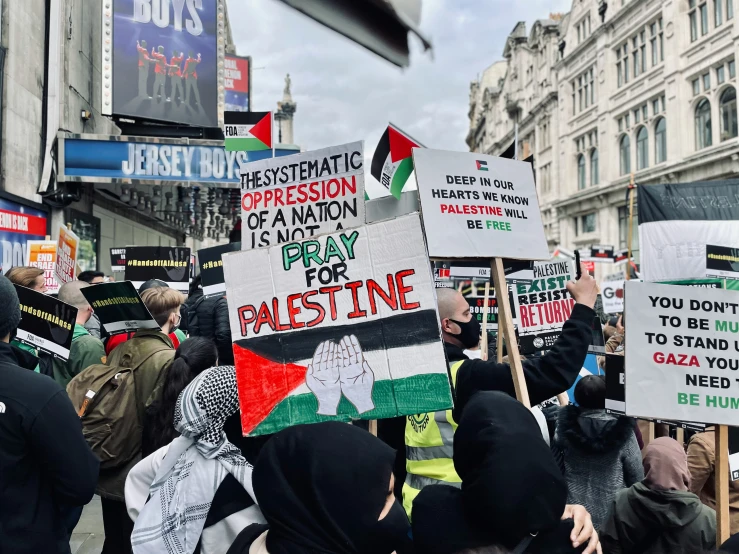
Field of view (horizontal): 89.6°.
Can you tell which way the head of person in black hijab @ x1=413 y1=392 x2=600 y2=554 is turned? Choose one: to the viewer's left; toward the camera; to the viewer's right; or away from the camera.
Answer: away from the camera

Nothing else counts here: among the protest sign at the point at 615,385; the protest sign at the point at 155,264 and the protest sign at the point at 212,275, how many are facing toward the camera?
3

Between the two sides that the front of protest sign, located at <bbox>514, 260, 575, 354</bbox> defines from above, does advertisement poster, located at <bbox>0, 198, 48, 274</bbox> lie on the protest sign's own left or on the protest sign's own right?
on the protest sign's own right

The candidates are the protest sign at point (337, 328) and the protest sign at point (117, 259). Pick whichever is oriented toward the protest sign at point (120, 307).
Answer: the protest sign at point (117, 259)

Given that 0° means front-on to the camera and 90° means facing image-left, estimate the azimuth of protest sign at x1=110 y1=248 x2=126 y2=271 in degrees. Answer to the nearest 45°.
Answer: approximately 0°

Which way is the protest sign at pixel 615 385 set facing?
toward the camera

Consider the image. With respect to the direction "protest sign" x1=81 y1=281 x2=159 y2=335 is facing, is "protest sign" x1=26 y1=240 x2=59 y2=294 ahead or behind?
behind

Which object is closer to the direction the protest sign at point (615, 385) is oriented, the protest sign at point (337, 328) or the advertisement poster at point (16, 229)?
the protest sign

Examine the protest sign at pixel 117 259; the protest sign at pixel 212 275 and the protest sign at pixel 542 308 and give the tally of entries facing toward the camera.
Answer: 3

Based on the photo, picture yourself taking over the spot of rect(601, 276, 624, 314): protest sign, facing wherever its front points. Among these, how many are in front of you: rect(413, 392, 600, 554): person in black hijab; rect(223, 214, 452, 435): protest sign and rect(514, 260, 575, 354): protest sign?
3

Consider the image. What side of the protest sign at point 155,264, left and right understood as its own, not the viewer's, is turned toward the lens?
front

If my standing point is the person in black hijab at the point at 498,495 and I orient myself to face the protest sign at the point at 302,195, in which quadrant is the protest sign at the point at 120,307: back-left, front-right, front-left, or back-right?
front-left

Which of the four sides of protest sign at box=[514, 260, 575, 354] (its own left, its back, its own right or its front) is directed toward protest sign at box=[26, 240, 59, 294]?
right

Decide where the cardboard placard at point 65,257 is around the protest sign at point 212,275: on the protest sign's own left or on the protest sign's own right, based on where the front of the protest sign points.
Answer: on the protest sign's own right

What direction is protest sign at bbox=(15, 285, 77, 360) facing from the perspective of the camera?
toward the camera
